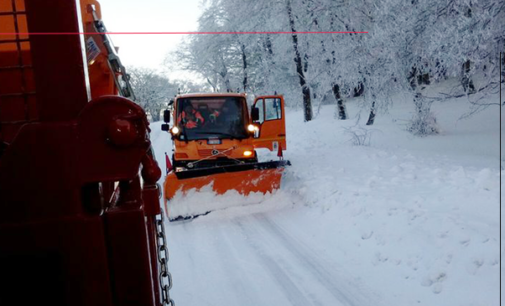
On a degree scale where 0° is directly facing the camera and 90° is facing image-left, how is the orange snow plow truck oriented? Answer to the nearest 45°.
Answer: approximately 0°
